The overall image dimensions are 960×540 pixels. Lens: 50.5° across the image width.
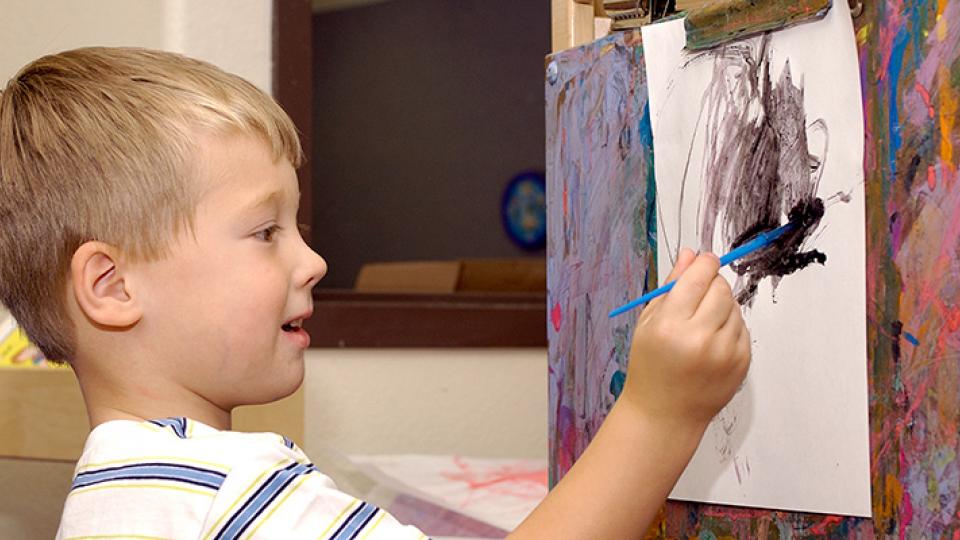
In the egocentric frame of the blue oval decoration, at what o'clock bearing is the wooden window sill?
The wooden window sill is roughly at 2 o'clock from the blue oval decoration.

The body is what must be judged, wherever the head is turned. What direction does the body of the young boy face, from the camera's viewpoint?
to the viewer's right

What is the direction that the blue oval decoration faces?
toward the camera

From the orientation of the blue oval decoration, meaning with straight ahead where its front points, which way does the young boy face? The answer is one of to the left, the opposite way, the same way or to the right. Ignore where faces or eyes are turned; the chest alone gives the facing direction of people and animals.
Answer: to the left

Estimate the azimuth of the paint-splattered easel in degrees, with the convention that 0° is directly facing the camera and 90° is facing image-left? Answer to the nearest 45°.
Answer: approximately 45°

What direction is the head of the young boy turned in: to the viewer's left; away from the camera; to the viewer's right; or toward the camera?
to the viewer's right

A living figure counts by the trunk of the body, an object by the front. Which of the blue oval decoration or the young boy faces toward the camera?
the blue oval decoration

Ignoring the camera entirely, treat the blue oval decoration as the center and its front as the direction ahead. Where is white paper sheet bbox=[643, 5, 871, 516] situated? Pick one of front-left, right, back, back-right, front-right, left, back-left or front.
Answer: front

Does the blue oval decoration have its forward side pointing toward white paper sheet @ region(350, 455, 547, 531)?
yes

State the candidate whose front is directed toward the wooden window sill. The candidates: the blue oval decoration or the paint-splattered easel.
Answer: the blue oval decoration

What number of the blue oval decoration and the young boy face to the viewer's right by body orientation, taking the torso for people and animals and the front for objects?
1

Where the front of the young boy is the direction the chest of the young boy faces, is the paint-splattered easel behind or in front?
in front
